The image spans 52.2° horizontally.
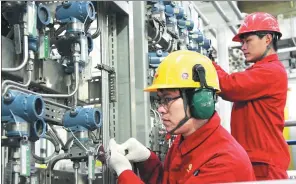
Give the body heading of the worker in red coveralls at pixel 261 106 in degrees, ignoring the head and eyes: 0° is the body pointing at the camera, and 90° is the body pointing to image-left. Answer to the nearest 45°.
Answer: approximately 90°

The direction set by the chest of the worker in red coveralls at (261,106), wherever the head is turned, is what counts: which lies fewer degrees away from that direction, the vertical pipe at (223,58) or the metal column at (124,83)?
the metal column

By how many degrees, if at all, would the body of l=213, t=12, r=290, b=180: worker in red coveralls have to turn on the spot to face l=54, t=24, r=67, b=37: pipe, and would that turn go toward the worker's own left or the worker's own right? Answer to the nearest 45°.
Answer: approximately 45° to the worker's own left

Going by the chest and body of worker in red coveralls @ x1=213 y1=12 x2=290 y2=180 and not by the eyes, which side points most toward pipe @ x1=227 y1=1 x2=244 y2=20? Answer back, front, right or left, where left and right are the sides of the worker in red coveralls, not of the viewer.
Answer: right

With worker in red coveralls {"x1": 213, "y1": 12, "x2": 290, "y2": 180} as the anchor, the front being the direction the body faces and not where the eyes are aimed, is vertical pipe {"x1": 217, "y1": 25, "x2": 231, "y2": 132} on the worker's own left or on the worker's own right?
on the worker's own right

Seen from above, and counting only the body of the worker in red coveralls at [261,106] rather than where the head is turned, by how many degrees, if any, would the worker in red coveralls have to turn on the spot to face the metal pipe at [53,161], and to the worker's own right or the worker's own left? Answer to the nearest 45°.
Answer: approximately 45° to the worker's own left

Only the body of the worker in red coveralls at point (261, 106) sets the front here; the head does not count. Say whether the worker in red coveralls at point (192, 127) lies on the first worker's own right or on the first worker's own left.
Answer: on the first worker's own left
